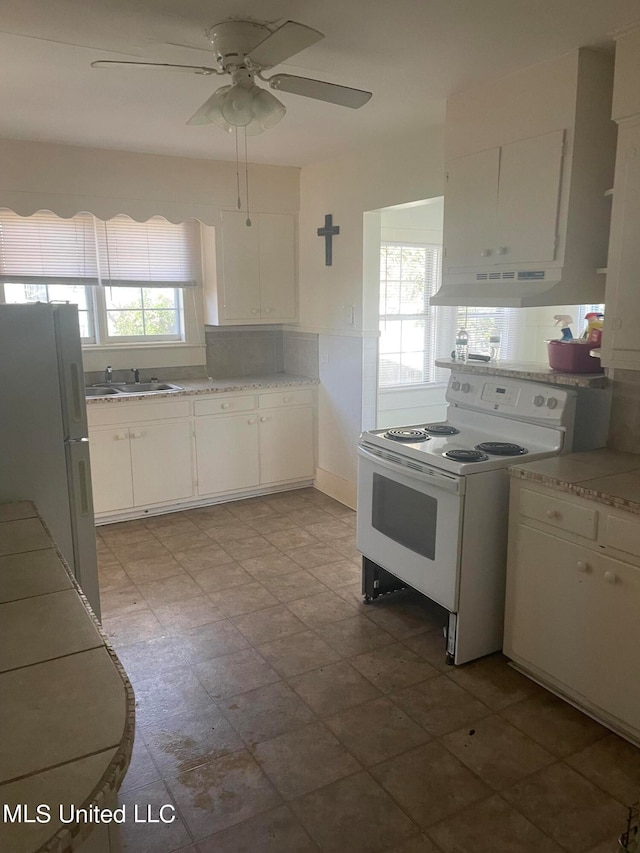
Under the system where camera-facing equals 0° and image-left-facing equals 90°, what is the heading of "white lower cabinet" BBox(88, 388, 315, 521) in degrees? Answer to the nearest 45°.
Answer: approximately 0°

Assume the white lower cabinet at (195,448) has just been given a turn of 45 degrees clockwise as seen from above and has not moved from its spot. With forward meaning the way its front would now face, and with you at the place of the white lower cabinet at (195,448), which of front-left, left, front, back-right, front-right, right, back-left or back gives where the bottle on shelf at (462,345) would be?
left

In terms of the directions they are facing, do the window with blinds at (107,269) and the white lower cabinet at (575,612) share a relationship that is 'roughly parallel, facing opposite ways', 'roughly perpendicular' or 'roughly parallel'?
roughly perpendicular

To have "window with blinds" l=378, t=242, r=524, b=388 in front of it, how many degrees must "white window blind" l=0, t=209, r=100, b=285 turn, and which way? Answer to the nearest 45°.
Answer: approximately 90° to its left

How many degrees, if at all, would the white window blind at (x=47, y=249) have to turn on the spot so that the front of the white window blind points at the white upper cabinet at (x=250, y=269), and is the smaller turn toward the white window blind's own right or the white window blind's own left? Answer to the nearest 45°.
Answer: approximately 90° to the white window blind's own left

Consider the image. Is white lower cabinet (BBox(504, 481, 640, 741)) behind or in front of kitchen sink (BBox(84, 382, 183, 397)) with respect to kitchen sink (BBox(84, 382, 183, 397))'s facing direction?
in front

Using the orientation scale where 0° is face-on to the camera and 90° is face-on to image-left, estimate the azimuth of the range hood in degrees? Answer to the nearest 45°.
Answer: approximately 45°

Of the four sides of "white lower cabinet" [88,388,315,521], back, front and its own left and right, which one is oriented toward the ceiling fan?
front

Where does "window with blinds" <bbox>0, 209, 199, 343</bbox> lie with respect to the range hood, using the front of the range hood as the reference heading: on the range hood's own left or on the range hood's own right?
on the range hood's own right

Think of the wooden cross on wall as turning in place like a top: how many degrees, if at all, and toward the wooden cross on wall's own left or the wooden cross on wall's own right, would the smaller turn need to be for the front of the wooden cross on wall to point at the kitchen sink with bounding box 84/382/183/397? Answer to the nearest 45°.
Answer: approximately 45° to the wooden cross on wall's own right

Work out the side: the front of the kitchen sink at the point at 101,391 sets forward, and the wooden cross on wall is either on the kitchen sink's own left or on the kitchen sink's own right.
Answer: on the kitchen sink's own left

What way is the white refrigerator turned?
to the viewer's right
